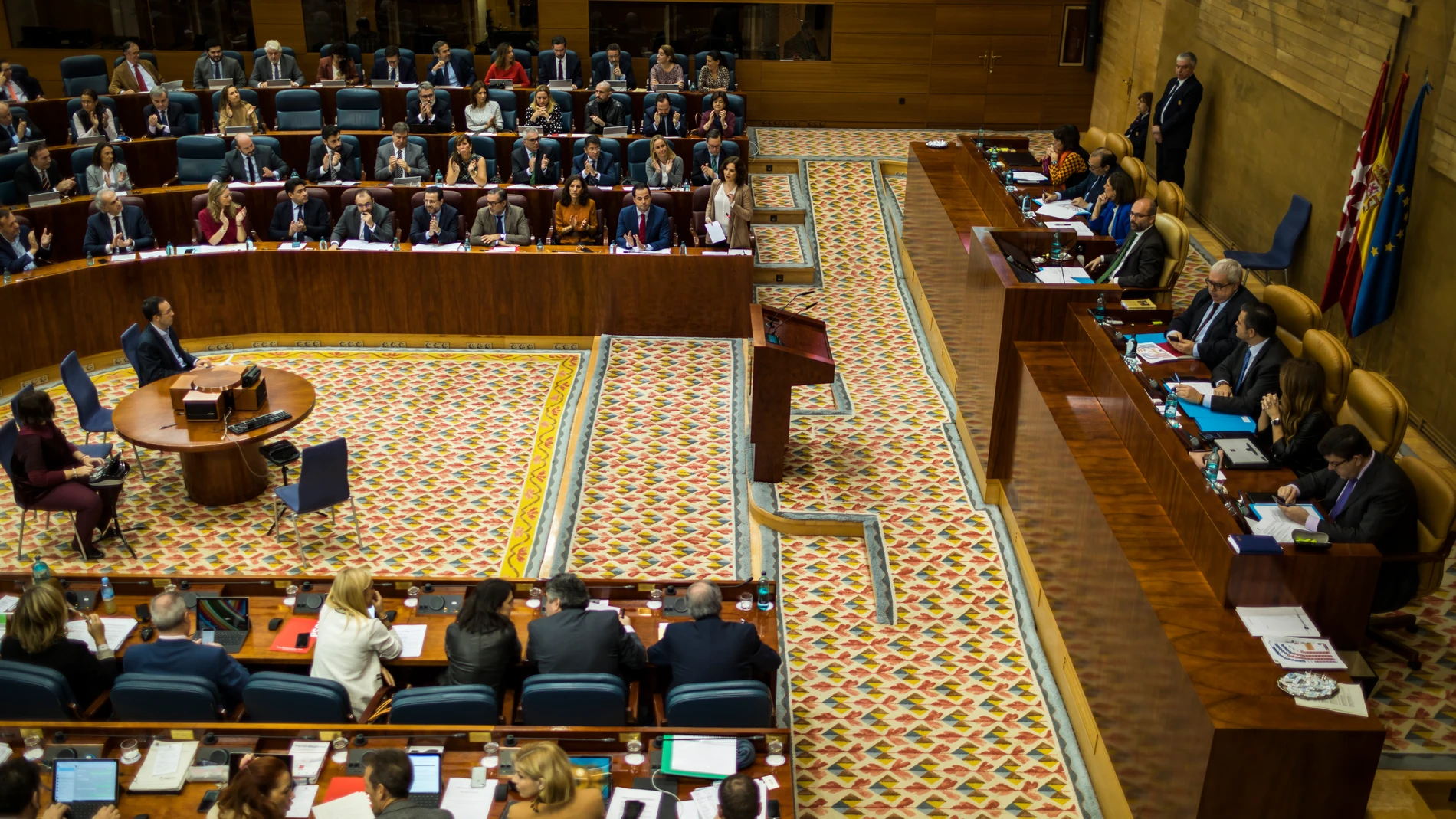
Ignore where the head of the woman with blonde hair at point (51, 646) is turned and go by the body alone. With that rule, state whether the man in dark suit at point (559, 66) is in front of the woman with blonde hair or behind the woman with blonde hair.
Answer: in front

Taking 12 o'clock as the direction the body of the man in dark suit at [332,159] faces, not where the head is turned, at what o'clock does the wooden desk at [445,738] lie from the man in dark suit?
The wooden desk is roughly at 12 o'clock from the man in dark suit.

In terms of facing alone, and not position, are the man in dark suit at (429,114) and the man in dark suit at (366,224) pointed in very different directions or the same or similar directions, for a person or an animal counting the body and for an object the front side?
same or similar directions

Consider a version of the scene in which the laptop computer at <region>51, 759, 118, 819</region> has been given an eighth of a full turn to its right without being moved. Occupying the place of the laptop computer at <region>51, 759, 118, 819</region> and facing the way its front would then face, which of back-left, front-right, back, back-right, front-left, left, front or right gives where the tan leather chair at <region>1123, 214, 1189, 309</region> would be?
back-left

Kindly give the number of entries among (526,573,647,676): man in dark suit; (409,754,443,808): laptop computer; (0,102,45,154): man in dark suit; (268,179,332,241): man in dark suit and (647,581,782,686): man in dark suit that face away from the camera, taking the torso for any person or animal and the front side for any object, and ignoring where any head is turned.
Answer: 2

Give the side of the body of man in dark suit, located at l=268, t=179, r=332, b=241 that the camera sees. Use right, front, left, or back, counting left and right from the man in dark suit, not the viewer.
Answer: front

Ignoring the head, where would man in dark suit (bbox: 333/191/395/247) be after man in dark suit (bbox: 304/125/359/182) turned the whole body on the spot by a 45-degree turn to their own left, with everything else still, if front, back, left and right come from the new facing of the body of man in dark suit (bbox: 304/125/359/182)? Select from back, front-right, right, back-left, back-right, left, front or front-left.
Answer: front-right

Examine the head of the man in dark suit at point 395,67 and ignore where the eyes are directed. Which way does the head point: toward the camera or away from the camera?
toward the camera

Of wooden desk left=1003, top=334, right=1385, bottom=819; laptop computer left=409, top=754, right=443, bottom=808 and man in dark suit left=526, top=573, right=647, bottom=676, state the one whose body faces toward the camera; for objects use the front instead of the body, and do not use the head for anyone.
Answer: the laptop computer

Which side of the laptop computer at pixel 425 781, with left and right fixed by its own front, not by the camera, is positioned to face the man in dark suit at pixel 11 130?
back

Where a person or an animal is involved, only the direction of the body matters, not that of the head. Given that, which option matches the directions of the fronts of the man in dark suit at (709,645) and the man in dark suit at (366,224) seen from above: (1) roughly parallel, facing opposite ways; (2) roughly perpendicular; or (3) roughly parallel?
roughly parallel, facing opposite ways

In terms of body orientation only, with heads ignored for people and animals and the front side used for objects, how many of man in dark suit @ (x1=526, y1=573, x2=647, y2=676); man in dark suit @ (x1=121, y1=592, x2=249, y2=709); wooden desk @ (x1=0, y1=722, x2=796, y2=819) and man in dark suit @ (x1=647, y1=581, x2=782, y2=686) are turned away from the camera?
3

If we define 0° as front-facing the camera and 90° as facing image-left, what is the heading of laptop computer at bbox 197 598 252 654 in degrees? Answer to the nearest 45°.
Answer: approximately 0°

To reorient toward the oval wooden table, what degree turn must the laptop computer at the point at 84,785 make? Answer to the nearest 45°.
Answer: approximately 180°

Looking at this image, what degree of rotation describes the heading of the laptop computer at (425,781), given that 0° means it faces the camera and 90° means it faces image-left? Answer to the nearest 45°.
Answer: approximately 0°

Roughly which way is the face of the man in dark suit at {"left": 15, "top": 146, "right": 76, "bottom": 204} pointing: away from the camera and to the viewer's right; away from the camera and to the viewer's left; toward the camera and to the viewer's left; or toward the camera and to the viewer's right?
toward the camera and to the viewer's right

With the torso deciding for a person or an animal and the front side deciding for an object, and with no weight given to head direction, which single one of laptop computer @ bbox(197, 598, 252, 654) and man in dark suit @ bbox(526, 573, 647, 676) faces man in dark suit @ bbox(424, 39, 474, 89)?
man in dark suit @ bbox(526, 573, 647, 676)

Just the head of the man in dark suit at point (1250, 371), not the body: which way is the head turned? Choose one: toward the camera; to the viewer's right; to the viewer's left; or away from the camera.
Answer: to the viewer's left
